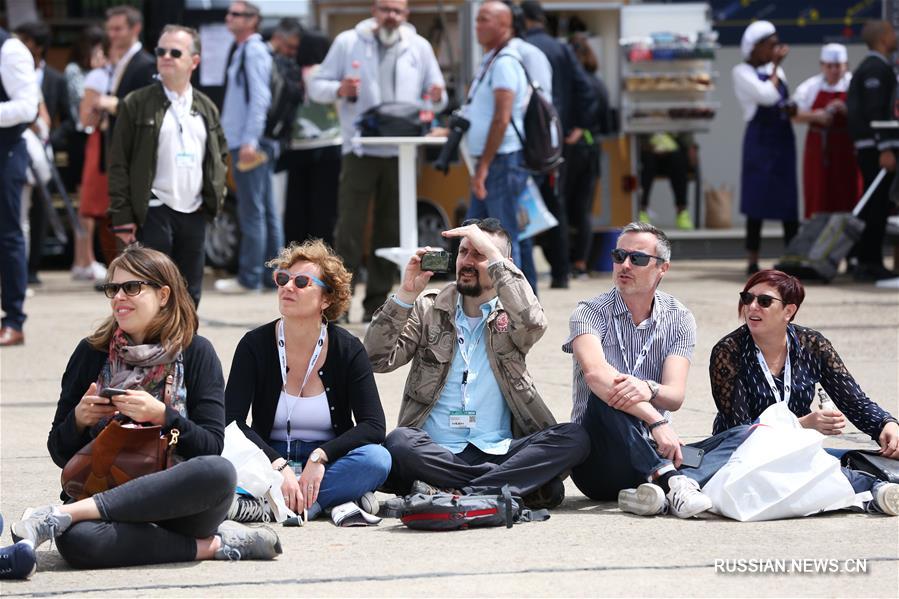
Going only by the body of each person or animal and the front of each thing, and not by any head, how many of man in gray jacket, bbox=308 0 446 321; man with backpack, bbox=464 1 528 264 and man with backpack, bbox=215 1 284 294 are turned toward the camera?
1

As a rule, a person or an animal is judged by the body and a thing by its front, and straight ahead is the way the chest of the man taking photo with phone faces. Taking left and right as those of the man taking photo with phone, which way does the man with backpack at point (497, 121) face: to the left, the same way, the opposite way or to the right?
to the right

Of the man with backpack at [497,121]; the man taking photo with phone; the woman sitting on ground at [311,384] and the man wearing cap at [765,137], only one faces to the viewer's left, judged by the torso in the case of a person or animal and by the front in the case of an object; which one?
the man with backpack

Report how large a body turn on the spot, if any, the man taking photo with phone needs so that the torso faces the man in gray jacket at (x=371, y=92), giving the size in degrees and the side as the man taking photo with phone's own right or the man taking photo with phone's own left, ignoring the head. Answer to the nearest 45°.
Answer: approximately 180°

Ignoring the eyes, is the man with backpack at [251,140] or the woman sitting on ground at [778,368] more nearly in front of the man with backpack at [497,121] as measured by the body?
the man with backpack

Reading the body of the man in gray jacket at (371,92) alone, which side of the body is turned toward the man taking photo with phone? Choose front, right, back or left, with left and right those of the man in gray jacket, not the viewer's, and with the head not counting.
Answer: front

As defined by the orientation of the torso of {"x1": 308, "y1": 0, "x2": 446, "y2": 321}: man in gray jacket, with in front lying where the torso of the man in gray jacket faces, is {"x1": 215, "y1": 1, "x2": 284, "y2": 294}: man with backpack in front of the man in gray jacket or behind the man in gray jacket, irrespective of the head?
behind

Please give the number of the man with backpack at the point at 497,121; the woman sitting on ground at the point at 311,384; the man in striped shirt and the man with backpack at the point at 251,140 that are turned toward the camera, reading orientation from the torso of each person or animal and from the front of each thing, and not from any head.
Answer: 2

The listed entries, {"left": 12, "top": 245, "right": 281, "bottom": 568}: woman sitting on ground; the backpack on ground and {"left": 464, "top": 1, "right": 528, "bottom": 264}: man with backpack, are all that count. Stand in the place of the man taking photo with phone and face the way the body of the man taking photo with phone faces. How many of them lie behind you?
1

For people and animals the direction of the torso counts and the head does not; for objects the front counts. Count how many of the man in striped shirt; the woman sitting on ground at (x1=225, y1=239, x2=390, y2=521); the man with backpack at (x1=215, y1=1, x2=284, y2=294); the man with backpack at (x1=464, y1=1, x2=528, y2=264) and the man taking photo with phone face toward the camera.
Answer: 3

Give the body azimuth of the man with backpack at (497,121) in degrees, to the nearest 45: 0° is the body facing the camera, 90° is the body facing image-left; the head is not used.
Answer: approximately 90°

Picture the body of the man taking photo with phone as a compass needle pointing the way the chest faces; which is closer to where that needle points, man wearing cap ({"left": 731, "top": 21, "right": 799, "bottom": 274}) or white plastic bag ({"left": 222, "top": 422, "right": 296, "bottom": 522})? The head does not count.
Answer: the white plastic bag

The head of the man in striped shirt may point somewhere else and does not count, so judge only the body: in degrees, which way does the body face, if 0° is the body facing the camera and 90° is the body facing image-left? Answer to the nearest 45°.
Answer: approximately 0°

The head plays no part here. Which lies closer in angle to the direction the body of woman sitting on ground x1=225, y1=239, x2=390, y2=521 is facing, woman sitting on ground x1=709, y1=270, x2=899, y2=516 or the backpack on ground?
the backpack on ground

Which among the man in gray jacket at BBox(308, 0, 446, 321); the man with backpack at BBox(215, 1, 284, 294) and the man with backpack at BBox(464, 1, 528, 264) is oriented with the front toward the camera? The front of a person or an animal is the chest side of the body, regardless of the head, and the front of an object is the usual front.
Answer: the man in gray jacket

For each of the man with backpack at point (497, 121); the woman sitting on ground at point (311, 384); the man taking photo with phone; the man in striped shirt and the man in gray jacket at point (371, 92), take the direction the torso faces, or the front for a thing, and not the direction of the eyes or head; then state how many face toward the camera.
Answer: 4

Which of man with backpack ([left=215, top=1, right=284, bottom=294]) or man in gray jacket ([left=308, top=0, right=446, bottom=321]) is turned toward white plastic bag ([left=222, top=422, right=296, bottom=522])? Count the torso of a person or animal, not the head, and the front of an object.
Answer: the man in gray jacket

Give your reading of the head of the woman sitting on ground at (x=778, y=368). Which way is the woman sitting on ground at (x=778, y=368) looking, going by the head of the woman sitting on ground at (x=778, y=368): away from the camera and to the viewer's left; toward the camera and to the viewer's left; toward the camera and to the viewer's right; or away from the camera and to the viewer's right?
toward the camera and to the viewer's left

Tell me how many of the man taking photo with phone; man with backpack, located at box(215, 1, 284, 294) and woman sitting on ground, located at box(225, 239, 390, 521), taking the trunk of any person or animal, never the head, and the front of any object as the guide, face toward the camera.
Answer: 2

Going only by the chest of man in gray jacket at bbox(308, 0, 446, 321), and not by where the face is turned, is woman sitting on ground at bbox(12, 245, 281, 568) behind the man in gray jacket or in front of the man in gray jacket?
in front

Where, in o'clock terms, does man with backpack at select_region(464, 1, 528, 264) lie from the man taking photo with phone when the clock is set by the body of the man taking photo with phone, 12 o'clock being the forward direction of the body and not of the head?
The man with backpack is roughly at 6 o'clock from the man taking photo with phone.
